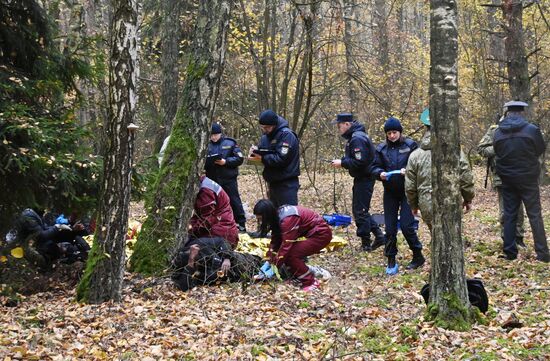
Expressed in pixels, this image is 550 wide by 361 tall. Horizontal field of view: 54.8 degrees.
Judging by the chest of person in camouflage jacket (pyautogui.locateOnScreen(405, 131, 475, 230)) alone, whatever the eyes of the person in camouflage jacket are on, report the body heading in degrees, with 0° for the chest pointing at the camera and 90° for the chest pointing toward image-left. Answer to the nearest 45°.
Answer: approximately 180°

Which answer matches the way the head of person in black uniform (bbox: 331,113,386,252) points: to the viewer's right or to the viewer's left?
to the viewer's left

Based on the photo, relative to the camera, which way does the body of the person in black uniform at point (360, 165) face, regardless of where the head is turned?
to the viewer's left

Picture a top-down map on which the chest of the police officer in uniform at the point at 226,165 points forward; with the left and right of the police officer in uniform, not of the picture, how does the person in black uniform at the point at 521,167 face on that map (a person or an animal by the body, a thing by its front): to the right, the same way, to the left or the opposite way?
the opposite way

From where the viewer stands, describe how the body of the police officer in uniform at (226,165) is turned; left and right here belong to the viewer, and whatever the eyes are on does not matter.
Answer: facing the viewer and to the left of the viewer

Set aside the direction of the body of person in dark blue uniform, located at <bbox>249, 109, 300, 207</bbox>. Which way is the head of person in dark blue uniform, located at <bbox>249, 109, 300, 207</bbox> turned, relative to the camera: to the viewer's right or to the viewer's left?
to the viewer's left

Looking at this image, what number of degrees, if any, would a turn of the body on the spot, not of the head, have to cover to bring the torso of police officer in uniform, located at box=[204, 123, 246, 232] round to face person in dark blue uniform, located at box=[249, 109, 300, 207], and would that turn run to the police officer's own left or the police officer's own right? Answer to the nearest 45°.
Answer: approximately 90° to the police officer's own left

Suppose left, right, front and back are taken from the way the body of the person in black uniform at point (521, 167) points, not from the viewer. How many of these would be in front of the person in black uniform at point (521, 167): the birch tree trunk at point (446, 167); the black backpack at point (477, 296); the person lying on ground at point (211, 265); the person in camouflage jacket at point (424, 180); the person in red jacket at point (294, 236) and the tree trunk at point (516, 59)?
1

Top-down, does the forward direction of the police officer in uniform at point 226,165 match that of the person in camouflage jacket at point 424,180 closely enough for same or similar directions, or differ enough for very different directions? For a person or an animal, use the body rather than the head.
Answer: very different directions

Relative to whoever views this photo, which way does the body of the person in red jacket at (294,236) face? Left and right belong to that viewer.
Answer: facing to the left of the viewer

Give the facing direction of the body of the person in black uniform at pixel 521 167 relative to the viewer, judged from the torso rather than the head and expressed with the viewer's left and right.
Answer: facing away from the viewer
